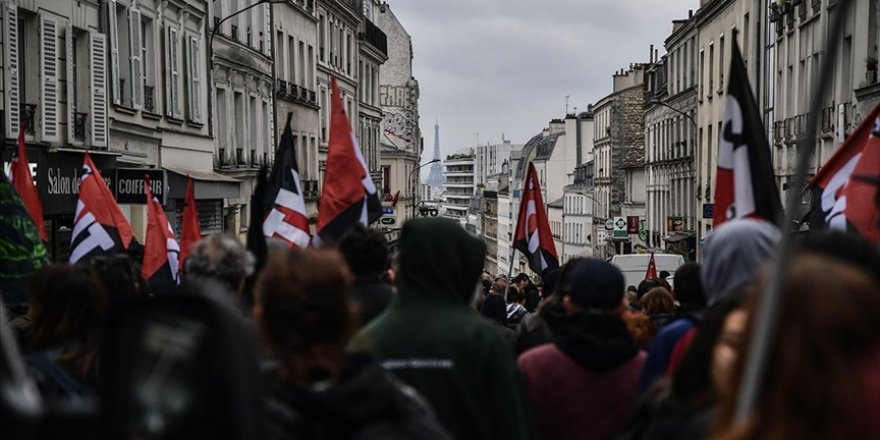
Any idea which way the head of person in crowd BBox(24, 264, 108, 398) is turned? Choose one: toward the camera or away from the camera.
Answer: away from the camera

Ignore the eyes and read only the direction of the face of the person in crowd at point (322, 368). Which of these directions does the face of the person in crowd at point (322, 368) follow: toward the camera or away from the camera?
away from the camera

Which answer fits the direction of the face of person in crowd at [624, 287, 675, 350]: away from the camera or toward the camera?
away from the camera

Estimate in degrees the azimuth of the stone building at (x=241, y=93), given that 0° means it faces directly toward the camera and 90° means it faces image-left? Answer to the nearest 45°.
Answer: approximately 315°

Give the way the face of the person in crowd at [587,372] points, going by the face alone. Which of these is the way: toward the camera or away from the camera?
away from the camera

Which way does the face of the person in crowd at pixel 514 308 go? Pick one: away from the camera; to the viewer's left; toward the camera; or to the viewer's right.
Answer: away from the camera

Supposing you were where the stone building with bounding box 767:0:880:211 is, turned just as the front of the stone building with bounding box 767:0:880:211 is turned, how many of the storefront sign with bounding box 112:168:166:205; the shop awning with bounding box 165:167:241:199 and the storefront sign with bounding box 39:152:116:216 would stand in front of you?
3

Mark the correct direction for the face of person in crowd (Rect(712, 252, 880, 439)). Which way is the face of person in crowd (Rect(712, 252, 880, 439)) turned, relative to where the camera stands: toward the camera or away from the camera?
away from the camera

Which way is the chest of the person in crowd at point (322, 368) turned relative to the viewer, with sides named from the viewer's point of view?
facing away from the viewer
